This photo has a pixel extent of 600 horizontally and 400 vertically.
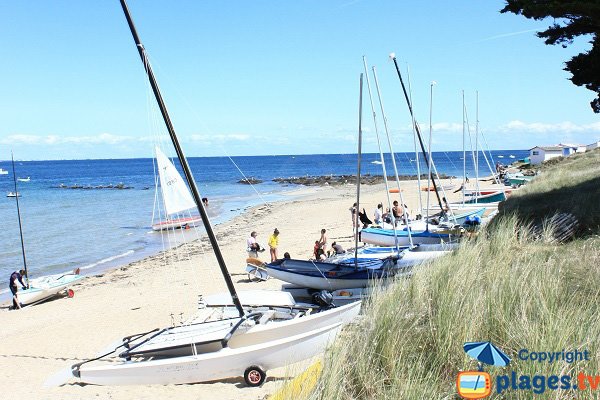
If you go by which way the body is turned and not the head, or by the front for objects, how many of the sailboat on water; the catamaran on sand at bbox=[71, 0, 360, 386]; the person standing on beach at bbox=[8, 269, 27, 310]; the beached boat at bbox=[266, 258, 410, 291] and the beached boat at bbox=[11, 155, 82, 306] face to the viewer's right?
2

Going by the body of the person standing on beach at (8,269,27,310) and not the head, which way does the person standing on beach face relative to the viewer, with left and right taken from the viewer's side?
facing to the right of the viewer

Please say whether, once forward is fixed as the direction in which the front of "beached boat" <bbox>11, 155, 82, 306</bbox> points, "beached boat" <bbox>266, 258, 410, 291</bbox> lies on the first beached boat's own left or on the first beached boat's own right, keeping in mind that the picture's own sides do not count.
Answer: on the first beached boat's own left

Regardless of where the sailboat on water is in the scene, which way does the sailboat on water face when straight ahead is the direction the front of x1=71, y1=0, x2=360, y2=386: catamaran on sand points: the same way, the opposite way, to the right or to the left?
the opposite way
